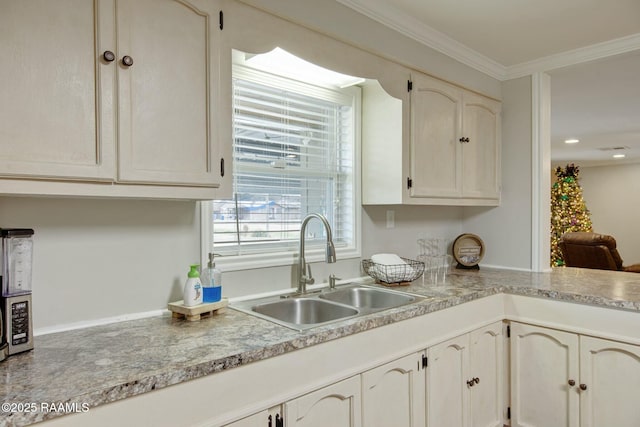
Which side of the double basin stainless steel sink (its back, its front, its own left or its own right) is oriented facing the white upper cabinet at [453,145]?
left

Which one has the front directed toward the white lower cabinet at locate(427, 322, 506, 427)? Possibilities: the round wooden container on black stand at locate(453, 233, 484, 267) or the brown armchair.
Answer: the round wooden container on black stand

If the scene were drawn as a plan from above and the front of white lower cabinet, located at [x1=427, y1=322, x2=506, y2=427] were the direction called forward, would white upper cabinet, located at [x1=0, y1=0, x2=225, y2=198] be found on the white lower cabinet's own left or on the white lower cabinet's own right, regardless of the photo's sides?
on the white lower cabinet's own right

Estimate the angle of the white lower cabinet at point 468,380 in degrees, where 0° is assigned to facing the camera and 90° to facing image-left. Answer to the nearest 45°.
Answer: approximately 315°

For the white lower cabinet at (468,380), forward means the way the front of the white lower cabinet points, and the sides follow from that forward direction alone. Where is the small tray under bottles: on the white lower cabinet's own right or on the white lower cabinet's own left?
on the white lower cabinet's own right

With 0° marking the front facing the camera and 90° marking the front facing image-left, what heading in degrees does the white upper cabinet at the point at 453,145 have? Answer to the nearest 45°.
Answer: approximately 315°

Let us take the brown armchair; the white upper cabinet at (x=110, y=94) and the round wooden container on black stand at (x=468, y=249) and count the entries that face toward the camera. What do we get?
2

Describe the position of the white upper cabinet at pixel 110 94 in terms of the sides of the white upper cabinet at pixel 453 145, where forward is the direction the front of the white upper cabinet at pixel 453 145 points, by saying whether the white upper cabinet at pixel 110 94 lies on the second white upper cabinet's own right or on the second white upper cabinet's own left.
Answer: on the second white upper cabinet's own right

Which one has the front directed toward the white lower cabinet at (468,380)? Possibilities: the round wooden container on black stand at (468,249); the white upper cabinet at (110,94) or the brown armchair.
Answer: the round wooden container on black stand

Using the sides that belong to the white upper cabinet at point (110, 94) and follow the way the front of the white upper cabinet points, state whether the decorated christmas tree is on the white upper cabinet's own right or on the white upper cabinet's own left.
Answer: on the white upper cabinet's own left

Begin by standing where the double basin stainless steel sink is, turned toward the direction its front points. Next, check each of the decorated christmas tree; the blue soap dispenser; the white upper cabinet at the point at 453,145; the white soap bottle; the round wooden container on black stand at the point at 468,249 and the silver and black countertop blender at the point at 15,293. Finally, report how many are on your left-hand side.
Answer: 3

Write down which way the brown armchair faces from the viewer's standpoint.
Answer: facing away from the viewer and to the right of the viewer

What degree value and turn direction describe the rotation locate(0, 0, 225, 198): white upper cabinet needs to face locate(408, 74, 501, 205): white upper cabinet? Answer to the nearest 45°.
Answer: approximately 90° to its left
